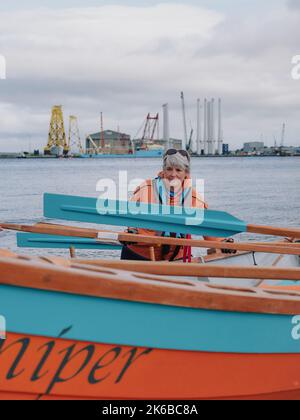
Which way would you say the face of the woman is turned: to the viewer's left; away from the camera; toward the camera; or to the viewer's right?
toward the camera

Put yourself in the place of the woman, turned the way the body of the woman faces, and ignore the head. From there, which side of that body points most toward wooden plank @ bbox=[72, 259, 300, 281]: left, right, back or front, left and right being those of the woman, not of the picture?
front

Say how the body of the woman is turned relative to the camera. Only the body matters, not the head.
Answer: toward the camera

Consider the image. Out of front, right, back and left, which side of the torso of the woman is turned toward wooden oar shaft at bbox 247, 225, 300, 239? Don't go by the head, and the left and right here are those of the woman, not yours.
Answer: left
